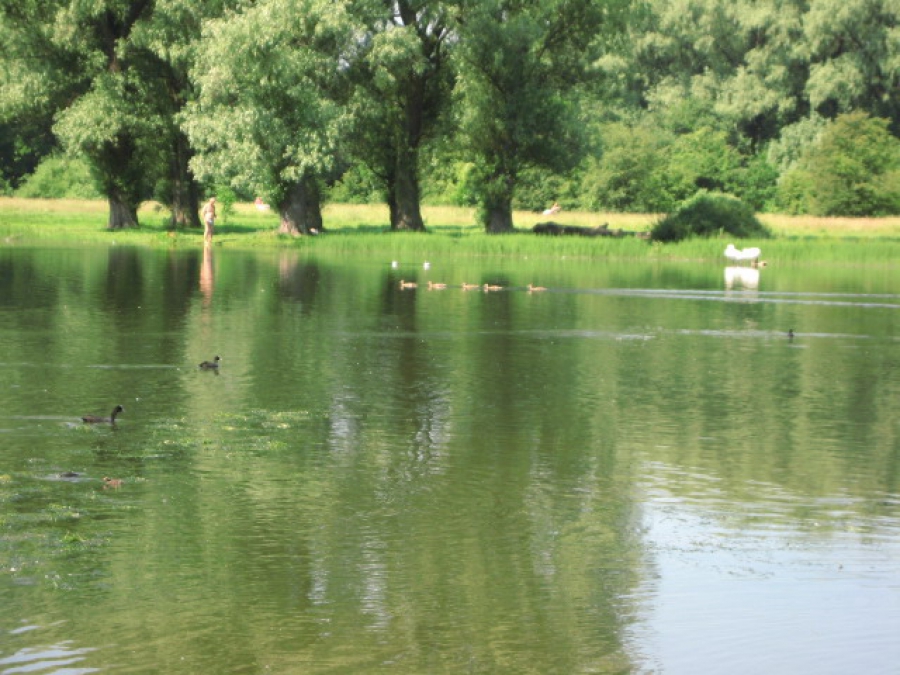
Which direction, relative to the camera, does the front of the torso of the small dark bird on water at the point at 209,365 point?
to the viewer's right

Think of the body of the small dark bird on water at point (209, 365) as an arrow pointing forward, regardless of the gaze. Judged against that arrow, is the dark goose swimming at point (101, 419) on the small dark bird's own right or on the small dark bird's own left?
on the small dark bird's own right

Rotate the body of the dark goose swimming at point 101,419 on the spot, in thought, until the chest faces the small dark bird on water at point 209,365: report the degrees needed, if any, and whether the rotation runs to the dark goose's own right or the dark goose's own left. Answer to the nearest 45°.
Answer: approximately 90° to the dark goose's own left

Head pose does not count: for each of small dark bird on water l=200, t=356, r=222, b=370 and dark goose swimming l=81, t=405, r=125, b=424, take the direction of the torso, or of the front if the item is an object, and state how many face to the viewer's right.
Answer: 2

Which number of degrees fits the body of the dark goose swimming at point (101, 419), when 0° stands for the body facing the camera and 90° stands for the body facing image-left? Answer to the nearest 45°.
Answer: approximately 270°
